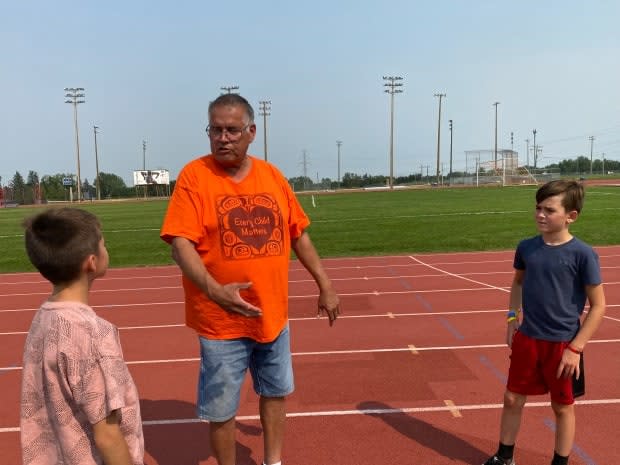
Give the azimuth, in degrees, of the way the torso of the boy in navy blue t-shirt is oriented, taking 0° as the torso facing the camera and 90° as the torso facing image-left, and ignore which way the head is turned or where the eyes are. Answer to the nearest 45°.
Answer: approximately 45°

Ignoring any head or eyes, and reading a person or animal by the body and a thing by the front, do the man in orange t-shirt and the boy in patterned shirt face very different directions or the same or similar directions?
very different directions

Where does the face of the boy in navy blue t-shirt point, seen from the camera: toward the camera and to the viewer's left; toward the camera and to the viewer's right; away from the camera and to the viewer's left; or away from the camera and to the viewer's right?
toward the camera and to the viewer's left

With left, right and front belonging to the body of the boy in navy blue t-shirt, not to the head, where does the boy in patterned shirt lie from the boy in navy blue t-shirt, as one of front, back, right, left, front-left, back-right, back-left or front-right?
front

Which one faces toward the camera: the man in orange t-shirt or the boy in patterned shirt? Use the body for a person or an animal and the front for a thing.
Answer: the man in orange t-shirt

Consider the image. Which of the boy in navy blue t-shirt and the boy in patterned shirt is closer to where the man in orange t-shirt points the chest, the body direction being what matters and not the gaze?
the boy in patterned shirt

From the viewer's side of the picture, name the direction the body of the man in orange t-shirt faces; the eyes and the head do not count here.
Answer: toward the camera

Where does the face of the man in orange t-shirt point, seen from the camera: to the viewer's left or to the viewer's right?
to the viewer's left

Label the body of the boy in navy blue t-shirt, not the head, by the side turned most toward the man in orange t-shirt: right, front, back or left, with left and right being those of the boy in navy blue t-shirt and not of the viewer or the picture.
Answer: front

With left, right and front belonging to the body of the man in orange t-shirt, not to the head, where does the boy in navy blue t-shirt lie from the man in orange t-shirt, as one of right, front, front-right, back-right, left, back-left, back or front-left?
left

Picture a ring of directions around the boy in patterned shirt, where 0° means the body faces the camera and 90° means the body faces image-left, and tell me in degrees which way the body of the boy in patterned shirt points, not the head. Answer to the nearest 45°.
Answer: approximately 225°

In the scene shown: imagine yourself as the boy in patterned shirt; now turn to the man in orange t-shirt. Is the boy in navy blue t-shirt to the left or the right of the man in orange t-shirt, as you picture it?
right

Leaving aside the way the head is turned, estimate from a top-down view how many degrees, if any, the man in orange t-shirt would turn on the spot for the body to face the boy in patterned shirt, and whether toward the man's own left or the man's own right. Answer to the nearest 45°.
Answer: approximately 45° to the man's own right

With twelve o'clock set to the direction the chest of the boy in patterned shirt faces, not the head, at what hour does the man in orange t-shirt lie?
The man in orange t-shirt is roughly at 12 o'clock from the boy in patterned shirt.

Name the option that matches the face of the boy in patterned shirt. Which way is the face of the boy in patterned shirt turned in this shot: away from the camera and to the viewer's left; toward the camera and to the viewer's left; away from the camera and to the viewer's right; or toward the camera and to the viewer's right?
away from the camera and to the viewer's right
